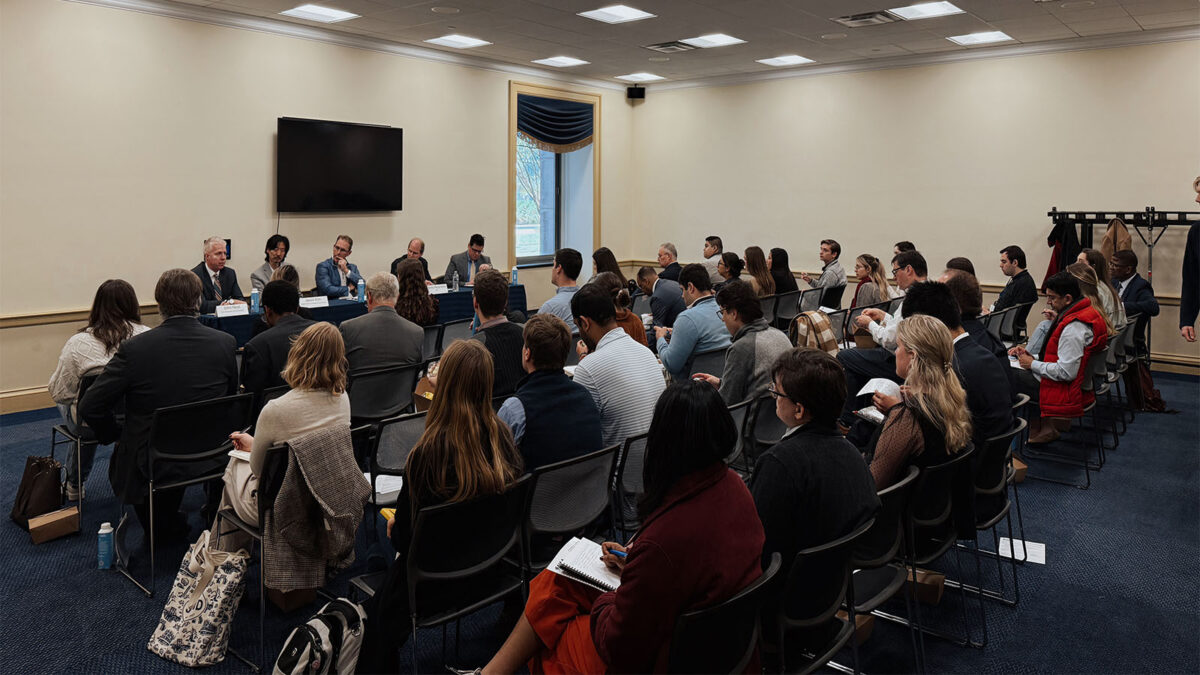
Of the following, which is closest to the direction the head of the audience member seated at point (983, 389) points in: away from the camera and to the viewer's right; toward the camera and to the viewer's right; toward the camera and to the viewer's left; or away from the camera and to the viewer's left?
away from the camera and to the viewer's left

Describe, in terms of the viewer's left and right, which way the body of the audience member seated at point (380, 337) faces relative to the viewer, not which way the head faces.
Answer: facing away from the viewer

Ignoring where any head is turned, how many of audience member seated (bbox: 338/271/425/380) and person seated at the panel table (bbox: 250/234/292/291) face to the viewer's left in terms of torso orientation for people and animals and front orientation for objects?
0

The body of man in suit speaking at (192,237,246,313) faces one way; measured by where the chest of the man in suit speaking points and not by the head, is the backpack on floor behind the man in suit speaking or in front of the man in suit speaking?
in front

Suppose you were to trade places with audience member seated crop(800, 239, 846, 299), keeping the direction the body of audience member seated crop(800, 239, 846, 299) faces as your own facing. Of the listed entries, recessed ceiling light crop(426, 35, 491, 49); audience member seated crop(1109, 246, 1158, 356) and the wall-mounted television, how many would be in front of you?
2

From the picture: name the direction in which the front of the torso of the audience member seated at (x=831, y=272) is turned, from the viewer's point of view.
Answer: to the viewer's left

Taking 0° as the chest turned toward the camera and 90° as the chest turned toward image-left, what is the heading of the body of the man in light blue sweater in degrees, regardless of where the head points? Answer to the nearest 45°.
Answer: approximately 135°

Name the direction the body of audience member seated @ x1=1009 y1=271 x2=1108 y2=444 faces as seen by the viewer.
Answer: to the viewer's left

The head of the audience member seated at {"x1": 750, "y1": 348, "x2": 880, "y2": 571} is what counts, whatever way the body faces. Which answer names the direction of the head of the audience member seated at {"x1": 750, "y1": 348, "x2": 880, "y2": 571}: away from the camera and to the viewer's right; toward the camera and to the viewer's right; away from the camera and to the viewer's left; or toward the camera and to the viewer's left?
away from the camera and to the viewer's left

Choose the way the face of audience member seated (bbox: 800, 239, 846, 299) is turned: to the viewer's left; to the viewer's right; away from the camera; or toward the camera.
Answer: to the viewer's left

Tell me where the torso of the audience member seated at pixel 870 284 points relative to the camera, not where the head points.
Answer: to the viewer's left

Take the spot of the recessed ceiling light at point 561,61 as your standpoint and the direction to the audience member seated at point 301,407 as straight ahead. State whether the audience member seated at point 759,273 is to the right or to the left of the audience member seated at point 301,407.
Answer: left

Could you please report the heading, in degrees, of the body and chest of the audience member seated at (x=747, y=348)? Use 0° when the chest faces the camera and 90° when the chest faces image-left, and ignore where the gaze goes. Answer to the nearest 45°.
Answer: approximately 135°

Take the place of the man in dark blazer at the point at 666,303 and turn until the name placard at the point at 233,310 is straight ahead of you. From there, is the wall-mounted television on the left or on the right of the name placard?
right

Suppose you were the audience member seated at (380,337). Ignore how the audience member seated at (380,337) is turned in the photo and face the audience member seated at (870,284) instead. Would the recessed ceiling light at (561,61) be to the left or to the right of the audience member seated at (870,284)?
left

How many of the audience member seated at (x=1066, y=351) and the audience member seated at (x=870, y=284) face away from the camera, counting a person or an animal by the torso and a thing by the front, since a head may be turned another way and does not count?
0

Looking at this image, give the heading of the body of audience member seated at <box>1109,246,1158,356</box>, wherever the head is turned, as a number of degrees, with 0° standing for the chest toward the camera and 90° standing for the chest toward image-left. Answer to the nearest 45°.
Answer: approximately 90°
